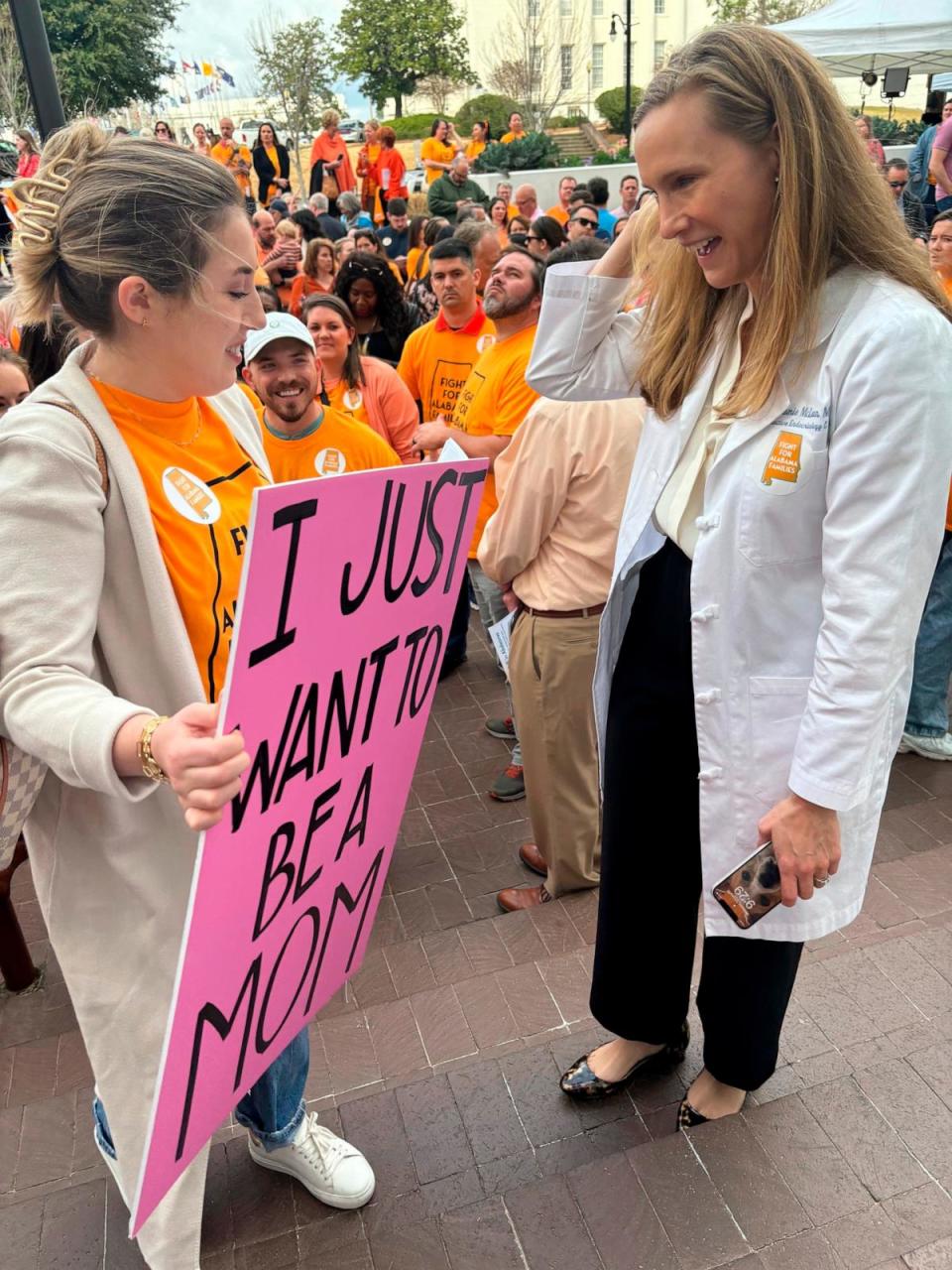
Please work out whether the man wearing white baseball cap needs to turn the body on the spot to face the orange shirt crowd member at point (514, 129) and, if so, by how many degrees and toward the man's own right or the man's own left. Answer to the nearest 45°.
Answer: approximately 180°

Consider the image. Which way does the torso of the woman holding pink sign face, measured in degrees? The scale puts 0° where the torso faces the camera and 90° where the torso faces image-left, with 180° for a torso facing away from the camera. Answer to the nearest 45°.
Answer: approximately 315°

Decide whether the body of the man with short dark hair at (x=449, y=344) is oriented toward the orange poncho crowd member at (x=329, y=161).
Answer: no

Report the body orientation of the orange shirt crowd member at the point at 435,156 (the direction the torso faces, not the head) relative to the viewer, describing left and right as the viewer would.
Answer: facing the viewer and to the right of the viewer

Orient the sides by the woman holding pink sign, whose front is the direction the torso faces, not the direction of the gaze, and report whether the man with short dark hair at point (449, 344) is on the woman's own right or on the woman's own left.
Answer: on the woman's own left

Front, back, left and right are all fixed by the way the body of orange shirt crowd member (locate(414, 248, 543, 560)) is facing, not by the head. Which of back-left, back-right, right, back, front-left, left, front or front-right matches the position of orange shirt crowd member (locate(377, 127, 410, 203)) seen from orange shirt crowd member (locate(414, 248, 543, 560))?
back-right

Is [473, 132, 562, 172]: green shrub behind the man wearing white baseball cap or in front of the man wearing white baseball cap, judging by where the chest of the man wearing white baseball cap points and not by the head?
behind

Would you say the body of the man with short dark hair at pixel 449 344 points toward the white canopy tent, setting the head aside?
no

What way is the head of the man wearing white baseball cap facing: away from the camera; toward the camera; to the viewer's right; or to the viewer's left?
toward the camera

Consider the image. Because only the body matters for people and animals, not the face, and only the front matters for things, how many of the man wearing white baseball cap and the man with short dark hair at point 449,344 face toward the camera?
2

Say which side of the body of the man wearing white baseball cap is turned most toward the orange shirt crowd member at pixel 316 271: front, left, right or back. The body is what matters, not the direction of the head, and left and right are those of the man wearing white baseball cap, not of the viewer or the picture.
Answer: back

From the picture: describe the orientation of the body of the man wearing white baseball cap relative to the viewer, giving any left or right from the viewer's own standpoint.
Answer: facing the viewer

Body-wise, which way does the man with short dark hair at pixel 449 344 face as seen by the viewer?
toward the camera

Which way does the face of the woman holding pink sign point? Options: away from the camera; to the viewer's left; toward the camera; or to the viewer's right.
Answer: to the viewer's right

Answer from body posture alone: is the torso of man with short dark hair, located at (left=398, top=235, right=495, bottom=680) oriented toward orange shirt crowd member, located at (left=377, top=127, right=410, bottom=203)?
no
